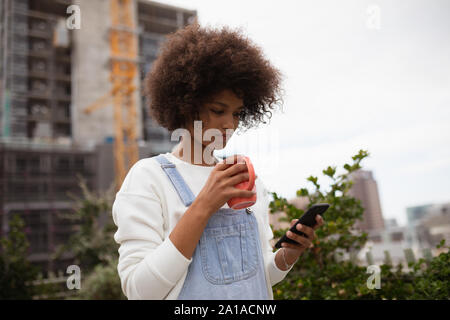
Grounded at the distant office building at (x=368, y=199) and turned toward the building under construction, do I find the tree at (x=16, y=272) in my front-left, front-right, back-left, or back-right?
front-left

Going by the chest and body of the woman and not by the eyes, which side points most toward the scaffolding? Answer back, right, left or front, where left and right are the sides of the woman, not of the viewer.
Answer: back

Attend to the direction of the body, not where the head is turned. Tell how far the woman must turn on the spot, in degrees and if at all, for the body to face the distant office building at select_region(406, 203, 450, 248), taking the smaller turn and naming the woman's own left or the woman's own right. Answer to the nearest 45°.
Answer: approximately 90° to the woman's own left

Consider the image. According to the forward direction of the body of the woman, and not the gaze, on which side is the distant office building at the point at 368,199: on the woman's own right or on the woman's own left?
on the woman's own left

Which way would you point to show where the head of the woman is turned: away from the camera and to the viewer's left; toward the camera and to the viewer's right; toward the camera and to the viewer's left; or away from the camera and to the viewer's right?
toward the camera and to the viewer's right

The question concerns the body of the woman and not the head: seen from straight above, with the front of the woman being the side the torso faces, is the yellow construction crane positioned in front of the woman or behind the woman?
behind

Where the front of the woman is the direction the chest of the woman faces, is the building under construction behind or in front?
behind

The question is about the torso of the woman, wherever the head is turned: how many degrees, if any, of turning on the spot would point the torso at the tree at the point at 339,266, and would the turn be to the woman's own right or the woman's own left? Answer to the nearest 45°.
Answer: approximately 90° to the woman's own left

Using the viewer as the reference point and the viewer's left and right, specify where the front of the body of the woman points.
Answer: facing the viewer and to the right of the viewer
